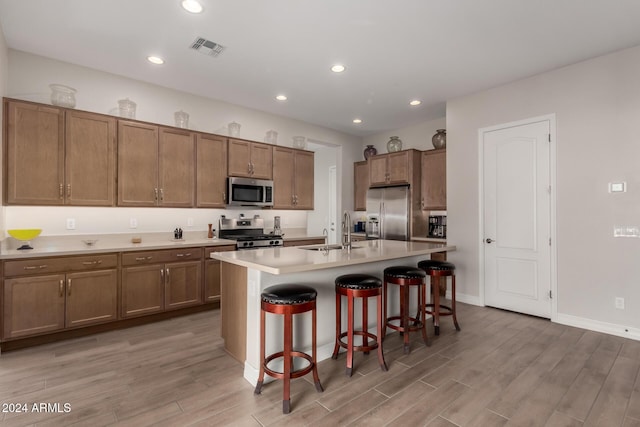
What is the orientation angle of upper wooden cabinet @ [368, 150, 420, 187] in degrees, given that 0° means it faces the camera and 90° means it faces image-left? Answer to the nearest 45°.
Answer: approximately 45°

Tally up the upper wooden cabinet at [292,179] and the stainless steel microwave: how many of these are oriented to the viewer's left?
0

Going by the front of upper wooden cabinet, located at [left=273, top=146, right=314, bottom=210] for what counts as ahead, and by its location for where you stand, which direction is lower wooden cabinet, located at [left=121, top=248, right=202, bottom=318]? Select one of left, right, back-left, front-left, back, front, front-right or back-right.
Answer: right

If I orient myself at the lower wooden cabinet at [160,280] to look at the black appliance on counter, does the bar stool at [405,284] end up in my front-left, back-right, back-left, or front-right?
front-right

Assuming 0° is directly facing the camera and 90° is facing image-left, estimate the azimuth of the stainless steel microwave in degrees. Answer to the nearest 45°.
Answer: approximately 315°

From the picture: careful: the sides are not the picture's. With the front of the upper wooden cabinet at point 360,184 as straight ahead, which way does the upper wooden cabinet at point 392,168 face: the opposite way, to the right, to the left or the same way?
the same way

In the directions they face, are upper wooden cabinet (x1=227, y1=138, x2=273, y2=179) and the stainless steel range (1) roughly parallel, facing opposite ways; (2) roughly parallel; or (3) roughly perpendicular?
roughly parallel

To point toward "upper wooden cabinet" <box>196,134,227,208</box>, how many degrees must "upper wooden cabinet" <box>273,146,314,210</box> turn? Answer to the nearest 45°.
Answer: approximately 90° to its right

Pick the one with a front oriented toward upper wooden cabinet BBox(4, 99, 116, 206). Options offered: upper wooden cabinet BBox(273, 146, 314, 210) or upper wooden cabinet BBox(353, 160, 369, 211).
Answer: upper wooden cabinet BBox(353, 160, 369, 211)

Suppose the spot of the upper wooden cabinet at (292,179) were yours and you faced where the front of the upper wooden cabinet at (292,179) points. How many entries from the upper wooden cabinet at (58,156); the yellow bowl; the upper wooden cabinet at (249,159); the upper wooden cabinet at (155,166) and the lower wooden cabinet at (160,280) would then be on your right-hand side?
5

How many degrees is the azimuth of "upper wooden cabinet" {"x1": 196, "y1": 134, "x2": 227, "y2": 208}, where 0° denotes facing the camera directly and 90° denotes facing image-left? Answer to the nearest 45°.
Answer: approximately 315°

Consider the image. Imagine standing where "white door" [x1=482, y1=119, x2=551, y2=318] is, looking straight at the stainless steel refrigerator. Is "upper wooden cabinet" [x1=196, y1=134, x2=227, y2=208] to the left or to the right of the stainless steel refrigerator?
left

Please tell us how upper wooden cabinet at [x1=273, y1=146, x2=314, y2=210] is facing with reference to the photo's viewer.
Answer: facing the viewer and to the right of the viewer

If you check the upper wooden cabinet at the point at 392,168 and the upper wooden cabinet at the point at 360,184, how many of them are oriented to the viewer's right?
0

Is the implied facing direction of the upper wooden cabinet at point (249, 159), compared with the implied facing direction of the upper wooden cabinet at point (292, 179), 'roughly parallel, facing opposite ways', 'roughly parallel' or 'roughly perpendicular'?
roughly parallel

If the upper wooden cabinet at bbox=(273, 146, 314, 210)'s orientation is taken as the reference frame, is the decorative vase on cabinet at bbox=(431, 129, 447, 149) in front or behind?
in front

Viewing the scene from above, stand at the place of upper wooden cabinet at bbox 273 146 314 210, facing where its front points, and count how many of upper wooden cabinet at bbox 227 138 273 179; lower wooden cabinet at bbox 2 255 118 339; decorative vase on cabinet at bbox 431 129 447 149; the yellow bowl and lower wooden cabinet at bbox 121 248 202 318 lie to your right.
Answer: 4

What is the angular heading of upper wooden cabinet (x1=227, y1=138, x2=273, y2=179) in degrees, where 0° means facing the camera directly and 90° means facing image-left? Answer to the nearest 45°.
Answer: approximately 315°
